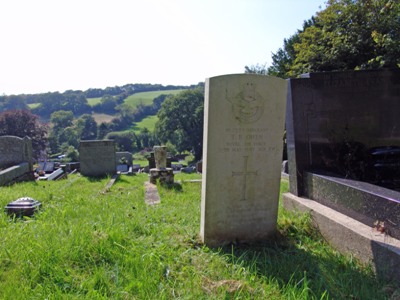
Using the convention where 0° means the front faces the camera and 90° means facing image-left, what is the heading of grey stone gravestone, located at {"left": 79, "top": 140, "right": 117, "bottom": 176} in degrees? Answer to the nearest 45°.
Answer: approximately 0°

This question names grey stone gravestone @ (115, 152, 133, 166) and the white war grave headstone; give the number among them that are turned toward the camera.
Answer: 2

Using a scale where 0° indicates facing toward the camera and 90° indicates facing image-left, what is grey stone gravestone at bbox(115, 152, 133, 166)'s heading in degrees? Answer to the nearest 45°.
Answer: approximately 0°

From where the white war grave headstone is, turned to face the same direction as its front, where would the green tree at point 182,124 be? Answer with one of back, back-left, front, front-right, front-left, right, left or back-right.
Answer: back

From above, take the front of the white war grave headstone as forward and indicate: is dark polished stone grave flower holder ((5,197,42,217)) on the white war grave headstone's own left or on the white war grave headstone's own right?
on the white war grave headstone's own right

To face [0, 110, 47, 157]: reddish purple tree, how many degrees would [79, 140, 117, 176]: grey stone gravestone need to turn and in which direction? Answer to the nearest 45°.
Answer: approximately 180°

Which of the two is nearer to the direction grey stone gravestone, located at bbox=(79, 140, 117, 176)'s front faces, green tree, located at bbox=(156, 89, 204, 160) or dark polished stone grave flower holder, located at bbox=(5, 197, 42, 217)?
the dark polished stone grave flower holder
